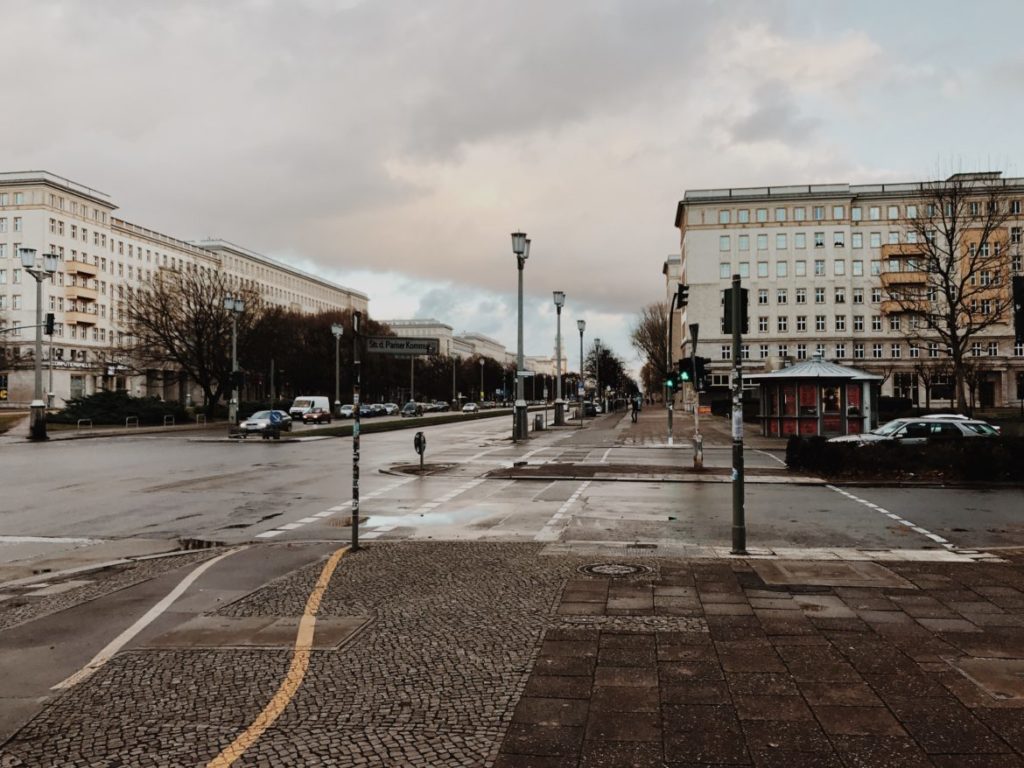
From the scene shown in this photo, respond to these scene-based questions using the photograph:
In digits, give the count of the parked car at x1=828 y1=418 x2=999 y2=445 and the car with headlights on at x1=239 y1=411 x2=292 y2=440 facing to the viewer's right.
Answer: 0

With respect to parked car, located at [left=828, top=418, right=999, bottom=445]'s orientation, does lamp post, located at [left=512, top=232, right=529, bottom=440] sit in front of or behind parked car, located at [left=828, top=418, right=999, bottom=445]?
in front

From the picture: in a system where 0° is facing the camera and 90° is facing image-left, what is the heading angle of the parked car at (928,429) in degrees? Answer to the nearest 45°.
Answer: approximately 90°

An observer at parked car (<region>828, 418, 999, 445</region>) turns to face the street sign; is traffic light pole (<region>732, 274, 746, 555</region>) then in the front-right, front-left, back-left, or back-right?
front-left

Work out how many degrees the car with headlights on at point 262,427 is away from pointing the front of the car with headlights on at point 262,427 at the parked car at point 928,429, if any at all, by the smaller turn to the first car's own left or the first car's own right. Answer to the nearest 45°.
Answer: approximately 90° to the first car's own left

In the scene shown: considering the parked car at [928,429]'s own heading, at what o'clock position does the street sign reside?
The street sign is roughly at 10 o'clock from the parked car.

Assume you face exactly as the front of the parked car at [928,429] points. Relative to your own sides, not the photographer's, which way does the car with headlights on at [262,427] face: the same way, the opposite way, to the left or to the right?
to the left

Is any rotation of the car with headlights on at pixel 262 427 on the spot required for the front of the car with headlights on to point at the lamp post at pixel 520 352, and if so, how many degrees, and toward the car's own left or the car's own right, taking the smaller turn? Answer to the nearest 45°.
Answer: approximately 90° to the car's own left

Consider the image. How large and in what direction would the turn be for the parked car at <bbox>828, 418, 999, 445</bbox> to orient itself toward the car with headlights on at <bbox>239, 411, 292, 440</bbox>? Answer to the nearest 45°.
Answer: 0° — it already faces it

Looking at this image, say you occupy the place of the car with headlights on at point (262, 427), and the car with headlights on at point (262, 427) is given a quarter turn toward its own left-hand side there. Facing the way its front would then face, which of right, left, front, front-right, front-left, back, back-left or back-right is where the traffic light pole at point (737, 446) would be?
front-right
